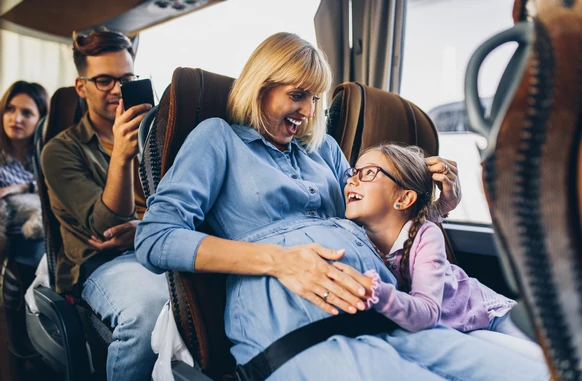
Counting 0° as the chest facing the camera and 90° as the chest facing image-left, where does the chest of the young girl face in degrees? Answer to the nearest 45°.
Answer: approximately 90°

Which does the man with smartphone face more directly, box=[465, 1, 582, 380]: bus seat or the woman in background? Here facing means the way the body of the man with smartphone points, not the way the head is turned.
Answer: the bus seat

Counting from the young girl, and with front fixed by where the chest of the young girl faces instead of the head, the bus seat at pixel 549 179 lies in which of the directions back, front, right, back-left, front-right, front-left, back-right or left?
left

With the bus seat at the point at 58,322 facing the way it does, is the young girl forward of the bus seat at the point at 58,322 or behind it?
forward

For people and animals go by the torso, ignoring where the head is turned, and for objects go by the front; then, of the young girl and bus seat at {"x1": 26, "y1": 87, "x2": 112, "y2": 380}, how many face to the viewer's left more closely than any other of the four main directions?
1

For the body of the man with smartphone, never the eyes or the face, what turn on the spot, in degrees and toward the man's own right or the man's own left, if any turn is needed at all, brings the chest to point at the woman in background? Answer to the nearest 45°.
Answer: approximately 180°

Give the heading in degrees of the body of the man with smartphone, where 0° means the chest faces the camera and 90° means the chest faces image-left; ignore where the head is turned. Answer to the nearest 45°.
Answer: approximately 315°
